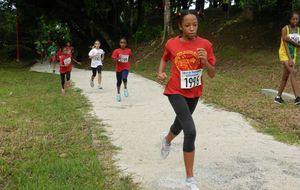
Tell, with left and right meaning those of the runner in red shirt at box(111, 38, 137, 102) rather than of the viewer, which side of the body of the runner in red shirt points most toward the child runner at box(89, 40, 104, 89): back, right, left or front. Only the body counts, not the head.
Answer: back

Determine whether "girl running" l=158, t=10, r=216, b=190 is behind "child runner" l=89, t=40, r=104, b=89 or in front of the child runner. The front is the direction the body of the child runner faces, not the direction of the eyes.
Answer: in front

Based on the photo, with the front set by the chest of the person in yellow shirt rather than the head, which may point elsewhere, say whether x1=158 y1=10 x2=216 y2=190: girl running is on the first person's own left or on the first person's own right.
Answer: on the first person's own right

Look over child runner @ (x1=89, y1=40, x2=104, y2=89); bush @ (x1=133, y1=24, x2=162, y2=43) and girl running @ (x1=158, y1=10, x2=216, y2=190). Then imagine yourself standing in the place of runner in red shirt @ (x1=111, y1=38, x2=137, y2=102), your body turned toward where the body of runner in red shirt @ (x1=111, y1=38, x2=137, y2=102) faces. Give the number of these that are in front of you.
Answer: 1

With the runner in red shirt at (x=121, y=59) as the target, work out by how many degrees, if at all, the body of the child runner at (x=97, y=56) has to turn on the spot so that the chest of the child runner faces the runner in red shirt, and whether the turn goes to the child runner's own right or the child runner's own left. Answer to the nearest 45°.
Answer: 0° — they already face them

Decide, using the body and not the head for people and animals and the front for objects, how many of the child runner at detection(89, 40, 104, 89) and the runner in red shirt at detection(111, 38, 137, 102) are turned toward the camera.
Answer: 2

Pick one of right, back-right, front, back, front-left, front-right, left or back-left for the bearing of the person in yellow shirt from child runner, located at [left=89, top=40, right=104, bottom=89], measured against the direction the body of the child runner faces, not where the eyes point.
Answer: front-left

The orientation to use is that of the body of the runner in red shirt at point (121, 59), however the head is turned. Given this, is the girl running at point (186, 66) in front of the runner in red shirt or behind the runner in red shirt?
in front

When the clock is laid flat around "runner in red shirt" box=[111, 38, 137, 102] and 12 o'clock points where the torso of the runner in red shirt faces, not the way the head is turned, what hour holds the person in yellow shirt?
The person in yellow shirt is roughly at 10 o'clock from the runner in red shirt.

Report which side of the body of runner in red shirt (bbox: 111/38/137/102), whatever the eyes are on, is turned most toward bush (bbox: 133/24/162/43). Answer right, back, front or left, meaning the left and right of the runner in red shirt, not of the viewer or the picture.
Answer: back
